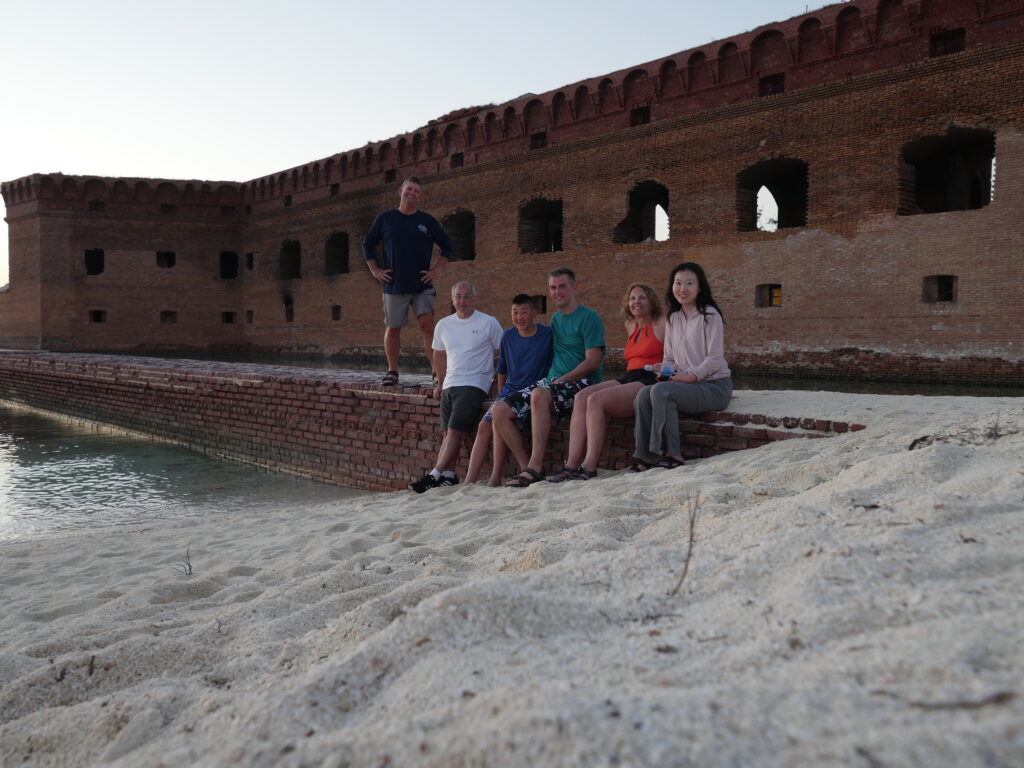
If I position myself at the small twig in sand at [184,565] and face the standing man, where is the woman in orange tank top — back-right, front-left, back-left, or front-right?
front-right

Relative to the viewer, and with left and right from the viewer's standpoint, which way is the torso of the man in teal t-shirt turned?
facing the viewer and to the left of the viewer

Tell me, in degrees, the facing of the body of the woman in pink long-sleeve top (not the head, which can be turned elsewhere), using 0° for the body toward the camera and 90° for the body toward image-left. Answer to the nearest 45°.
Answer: approximately 45°

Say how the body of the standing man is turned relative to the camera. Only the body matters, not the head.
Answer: toward the camera

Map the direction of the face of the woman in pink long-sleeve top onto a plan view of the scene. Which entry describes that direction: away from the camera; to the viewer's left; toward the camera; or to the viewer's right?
toward the camera

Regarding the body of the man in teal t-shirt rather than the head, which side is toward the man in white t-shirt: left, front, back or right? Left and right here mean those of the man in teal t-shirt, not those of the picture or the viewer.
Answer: right

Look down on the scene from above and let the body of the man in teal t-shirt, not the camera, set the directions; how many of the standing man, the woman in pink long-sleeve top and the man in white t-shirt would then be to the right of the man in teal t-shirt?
2

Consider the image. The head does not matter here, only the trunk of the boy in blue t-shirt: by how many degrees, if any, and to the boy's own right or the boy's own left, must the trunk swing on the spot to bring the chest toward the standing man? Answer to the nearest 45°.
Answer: approximately 90° to the boy's own right

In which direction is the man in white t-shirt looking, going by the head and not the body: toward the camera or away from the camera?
toward the camera

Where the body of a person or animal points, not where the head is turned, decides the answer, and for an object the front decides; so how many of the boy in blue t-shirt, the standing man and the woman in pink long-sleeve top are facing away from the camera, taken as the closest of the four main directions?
0

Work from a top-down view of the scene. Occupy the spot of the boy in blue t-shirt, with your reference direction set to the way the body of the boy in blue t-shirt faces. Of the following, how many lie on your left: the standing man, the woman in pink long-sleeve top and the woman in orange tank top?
2

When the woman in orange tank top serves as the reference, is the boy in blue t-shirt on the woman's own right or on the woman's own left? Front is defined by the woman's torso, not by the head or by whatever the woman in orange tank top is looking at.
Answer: on the woman's own right

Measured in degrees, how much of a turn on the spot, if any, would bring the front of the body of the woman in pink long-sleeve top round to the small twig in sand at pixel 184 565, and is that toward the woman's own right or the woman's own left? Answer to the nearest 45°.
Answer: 0° — they already face it

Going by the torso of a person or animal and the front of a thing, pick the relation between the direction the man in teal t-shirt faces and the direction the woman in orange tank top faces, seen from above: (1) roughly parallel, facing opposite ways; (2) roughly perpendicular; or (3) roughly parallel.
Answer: roughly parallel

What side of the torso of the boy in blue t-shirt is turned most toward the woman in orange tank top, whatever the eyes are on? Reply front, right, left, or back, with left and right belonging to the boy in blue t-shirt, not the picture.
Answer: left
